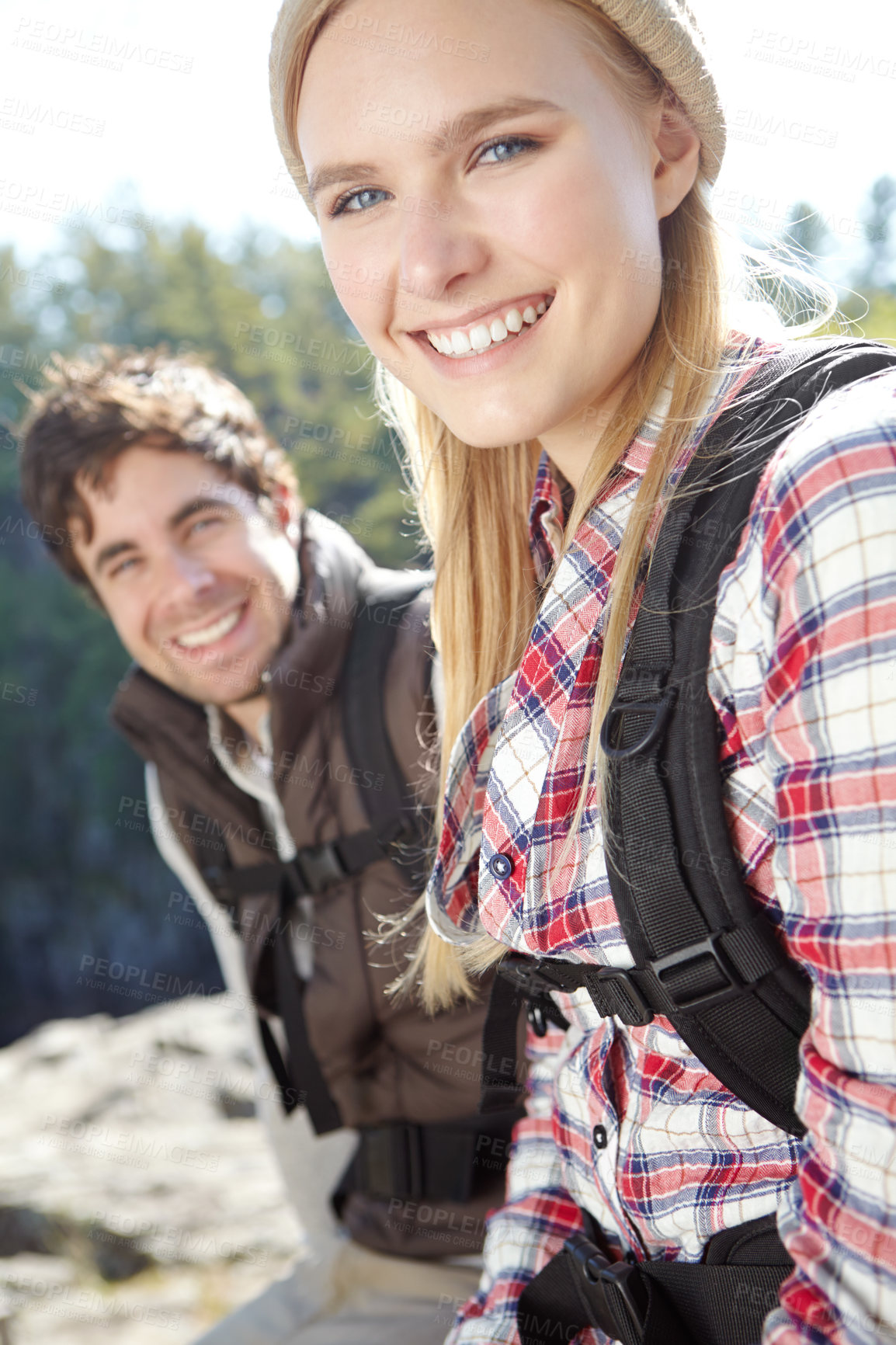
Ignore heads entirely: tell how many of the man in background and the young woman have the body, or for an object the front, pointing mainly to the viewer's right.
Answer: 0

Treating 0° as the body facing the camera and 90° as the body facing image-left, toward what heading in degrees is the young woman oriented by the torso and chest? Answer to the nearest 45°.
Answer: approximately 45°

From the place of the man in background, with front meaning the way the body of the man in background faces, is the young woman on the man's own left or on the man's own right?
on the man's own left

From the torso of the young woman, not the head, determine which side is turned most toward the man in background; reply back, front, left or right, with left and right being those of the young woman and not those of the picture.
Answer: right
